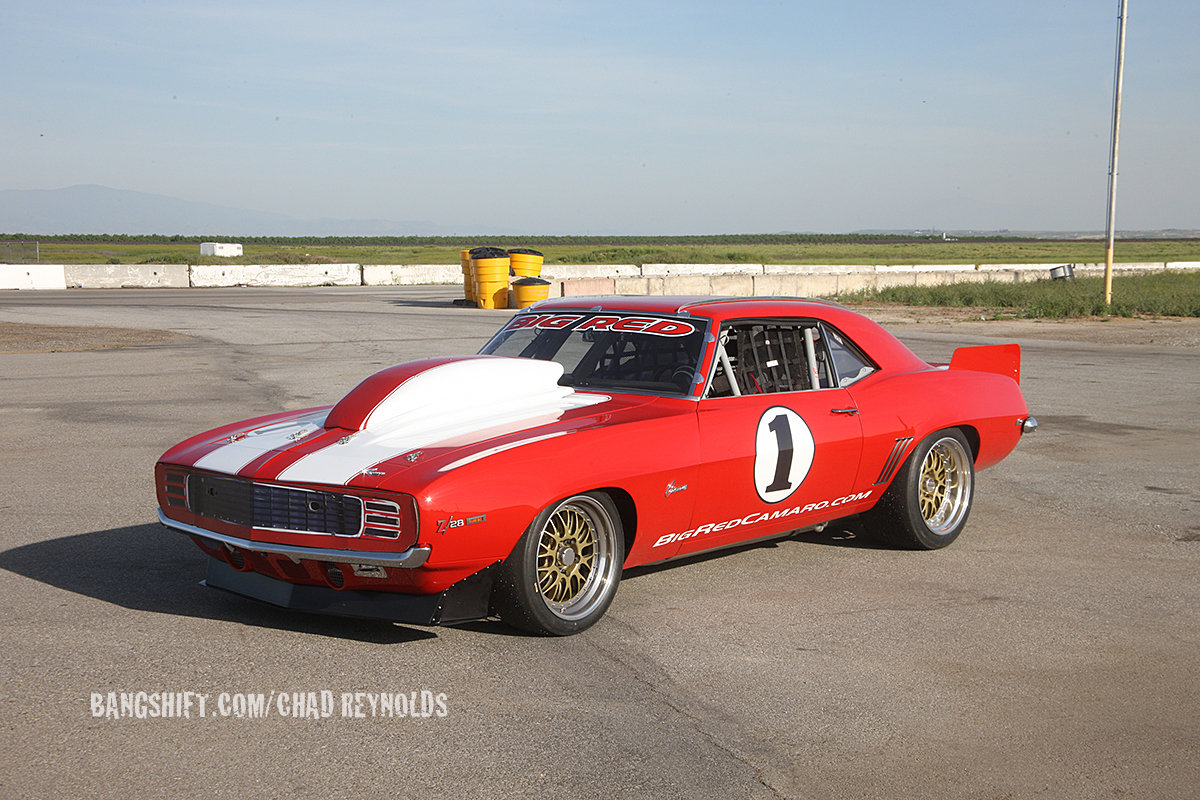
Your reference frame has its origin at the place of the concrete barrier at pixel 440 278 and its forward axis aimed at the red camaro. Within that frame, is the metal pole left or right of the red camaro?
left

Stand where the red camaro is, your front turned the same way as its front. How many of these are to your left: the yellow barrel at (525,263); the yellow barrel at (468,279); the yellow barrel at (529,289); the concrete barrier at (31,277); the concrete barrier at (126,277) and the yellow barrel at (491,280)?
0

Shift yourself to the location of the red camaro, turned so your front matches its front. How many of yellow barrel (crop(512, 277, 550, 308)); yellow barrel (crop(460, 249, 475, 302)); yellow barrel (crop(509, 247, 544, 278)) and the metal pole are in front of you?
0

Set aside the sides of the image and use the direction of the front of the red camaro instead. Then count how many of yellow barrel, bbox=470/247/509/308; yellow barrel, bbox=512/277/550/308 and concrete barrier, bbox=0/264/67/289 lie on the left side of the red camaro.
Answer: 0

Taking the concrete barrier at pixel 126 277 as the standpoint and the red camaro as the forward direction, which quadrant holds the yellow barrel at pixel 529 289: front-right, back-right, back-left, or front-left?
front-left

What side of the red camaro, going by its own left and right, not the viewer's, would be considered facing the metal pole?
back

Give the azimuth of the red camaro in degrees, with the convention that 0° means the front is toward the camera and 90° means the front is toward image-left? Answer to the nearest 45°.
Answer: approximately 45°

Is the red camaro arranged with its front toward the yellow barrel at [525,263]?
no

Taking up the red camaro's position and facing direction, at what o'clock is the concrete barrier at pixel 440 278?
The concrete barrier is roughly at 4 o'clock from the red camaro.

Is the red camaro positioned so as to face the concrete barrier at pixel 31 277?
no

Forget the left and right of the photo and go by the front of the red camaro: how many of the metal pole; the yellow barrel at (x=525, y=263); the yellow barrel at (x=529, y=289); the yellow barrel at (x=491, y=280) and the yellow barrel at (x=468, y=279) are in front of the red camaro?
0

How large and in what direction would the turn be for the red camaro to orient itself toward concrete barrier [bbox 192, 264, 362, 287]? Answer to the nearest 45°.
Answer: approximately 135° to its right

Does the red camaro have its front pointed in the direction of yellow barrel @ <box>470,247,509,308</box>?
no

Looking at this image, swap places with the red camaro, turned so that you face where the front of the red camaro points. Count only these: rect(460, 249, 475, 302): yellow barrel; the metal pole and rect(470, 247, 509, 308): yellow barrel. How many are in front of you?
0

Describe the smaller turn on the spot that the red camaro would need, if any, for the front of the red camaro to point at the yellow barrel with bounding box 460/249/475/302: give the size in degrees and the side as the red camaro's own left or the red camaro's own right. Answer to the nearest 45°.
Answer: approximately 135° to the red camaro's own right

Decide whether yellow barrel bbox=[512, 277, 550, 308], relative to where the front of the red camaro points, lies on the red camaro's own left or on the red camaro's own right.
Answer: on the red camaro's own right

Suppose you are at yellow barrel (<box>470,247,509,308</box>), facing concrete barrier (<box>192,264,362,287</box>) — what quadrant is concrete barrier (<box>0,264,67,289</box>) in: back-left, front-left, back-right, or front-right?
front-left

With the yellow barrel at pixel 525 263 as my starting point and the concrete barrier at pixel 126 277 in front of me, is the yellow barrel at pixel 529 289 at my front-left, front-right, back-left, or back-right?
back-left
